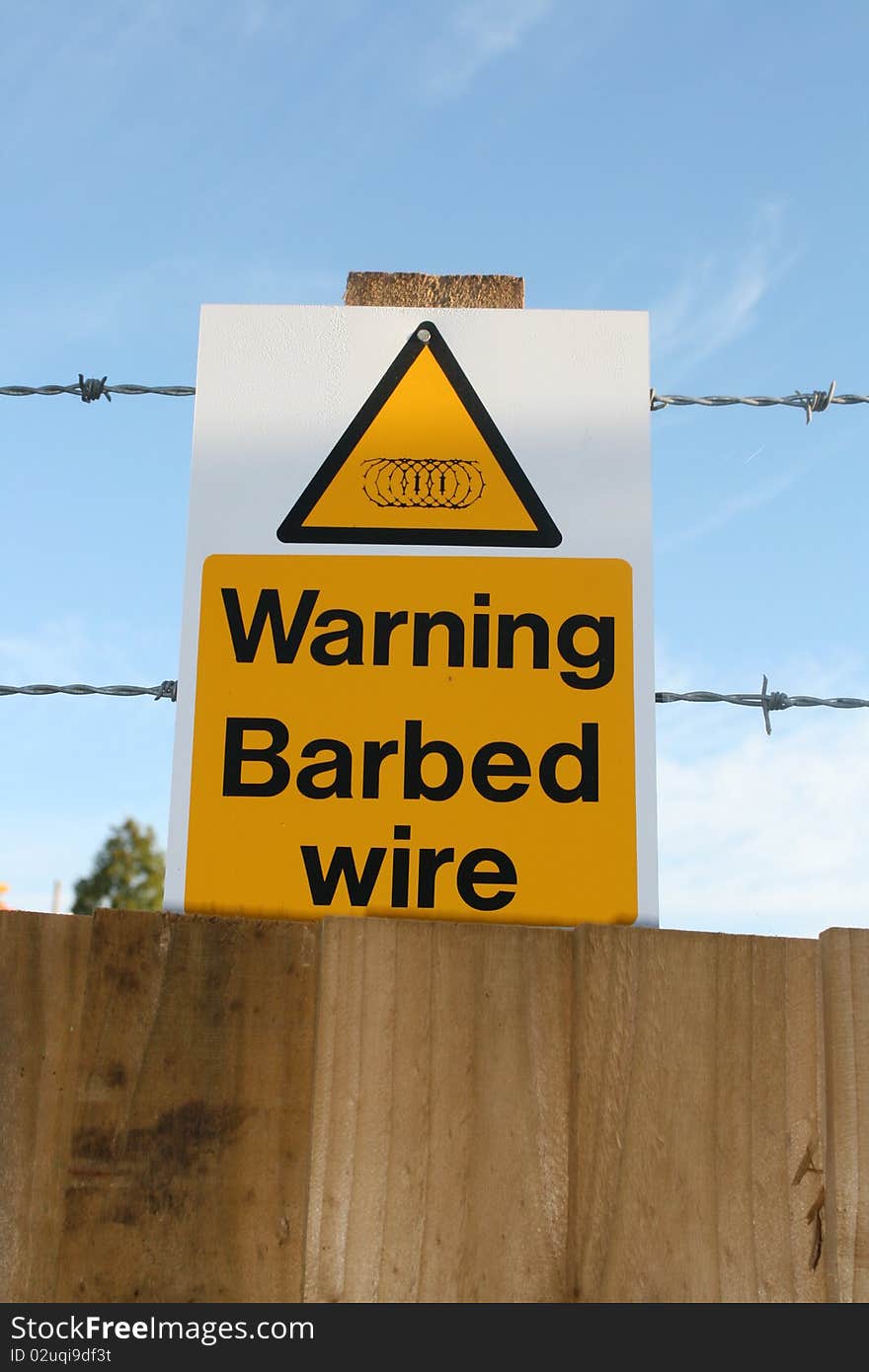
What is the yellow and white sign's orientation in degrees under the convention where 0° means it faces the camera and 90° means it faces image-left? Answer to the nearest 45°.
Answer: approximately 0°

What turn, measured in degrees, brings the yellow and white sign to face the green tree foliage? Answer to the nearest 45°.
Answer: approximately 180°
